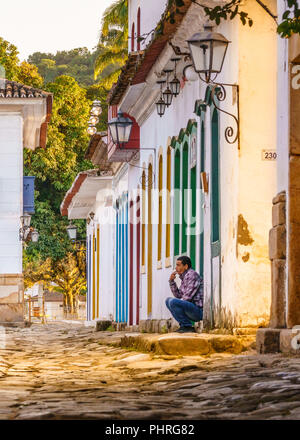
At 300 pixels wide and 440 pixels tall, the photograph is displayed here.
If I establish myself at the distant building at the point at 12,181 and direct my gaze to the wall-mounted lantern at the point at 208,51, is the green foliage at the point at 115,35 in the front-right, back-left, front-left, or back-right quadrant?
back-left

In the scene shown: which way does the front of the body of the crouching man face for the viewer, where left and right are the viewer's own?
facing to the left of the viewer

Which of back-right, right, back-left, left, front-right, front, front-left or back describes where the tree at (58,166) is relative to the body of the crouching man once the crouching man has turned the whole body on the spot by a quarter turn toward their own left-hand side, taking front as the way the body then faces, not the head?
back

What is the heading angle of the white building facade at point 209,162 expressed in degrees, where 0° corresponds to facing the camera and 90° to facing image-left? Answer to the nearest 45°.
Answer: approximately 90°

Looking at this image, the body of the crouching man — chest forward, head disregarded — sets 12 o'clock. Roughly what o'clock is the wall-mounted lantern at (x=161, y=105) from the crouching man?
The wall-mounted lantern is roughly at 3 o'clock from the crouching man.
